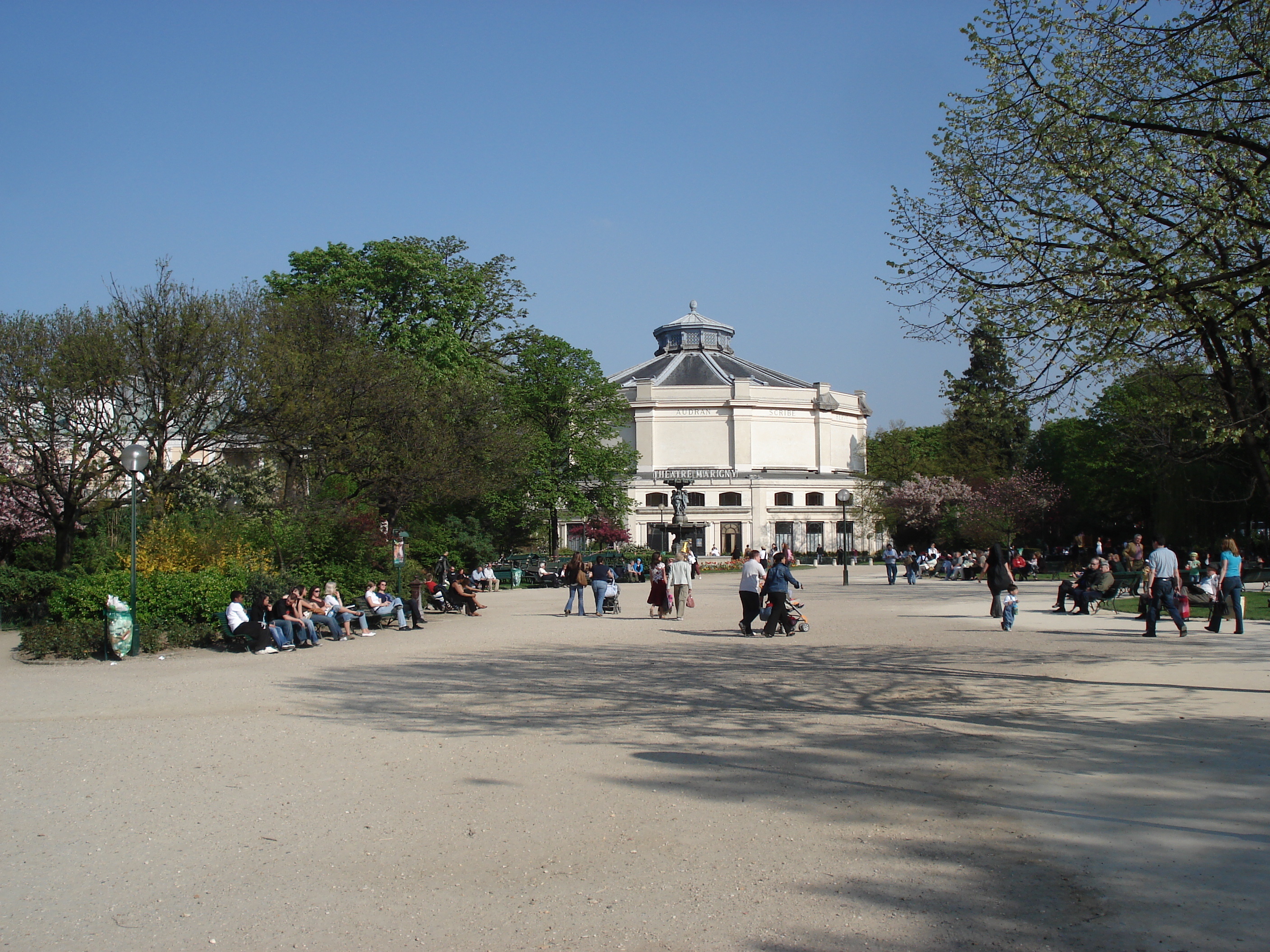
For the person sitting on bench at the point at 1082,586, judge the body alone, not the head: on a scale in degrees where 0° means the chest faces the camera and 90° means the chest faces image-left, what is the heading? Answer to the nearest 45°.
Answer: approximately 90°

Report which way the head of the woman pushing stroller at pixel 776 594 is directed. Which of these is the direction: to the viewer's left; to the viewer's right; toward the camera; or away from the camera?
to the viewer's right

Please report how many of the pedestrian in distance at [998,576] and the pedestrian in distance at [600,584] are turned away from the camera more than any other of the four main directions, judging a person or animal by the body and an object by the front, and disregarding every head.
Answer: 2

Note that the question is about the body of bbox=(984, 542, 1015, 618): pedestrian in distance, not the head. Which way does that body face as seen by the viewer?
away from the camera

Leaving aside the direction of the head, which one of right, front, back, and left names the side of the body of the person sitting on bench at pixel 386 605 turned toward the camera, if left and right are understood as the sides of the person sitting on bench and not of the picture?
right

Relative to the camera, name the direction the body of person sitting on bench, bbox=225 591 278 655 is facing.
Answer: to the viewer's right

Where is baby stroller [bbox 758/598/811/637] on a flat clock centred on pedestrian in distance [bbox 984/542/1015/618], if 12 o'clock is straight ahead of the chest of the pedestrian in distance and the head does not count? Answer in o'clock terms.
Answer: The baby stroller is roughly at 8 o'clock from the pedestrian in distance.

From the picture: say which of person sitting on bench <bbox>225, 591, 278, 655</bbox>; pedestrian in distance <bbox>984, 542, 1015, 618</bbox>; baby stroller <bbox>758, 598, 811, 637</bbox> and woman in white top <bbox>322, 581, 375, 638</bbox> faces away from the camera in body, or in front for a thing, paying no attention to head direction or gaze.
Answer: the pedestrian in distance

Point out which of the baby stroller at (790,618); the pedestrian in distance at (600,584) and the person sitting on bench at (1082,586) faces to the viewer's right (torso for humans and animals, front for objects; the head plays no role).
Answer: the baby stroller

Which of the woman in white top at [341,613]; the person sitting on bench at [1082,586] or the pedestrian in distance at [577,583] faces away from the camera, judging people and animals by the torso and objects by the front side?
the pedestrian in distance

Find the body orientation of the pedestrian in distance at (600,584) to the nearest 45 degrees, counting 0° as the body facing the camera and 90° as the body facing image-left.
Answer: approximately 180°

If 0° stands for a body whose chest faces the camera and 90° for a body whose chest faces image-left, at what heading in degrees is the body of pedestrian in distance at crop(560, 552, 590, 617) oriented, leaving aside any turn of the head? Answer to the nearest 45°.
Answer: approximately 180°
